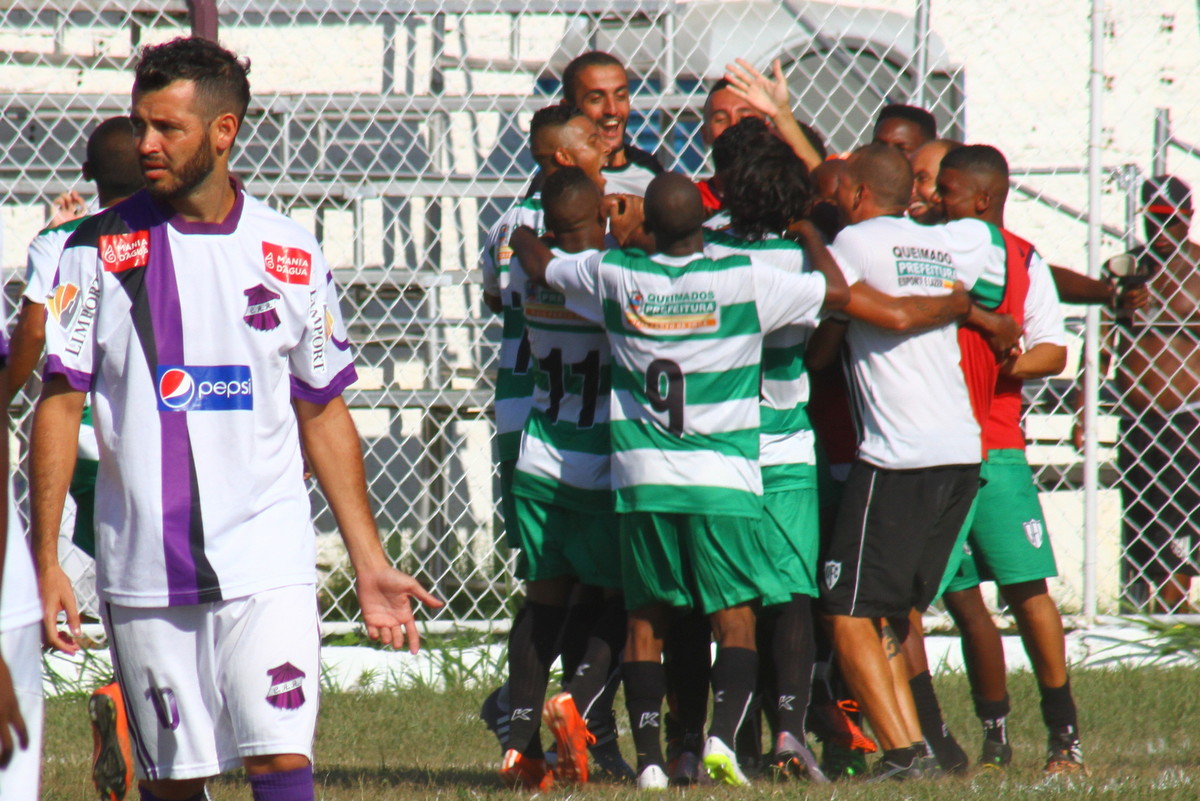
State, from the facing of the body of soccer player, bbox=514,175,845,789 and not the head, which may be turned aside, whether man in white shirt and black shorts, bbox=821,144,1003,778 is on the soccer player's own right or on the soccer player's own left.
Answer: on the soccer player's own right

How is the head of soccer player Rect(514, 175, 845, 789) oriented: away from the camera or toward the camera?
away from the camera

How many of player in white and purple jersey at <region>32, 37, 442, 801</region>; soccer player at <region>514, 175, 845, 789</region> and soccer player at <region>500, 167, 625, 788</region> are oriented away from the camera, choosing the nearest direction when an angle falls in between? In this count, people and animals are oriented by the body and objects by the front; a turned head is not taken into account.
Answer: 2

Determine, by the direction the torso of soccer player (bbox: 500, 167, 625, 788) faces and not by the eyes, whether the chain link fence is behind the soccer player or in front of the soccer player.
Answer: in front

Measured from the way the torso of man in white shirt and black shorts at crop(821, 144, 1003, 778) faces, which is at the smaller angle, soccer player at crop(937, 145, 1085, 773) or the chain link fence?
the chain link fence

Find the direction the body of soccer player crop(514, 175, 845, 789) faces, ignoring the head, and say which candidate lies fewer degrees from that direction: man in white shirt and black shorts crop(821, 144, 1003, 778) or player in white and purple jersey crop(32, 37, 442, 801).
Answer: the man in white shirt and black shorts

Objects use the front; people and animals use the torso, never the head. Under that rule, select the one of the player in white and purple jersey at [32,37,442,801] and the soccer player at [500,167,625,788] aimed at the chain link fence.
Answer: the soccer player

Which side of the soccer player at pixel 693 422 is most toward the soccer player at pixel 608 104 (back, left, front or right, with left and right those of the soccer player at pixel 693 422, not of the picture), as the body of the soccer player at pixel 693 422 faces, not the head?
front

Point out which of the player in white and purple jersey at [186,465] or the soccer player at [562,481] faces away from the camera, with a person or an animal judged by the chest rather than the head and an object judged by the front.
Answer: the soccer player

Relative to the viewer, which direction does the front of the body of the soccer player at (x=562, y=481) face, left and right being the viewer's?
facing away from the viewer

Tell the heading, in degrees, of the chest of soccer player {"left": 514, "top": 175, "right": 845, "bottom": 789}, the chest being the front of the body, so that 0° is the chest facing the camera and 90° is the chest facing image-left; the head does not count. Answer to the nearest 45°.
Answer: approximately 180°

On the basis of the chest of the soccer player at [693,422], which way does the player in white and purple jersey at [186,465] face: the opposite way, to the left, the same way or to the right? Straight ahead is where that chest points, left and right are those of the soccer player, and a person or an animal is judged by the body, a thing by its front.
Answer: the opposite way

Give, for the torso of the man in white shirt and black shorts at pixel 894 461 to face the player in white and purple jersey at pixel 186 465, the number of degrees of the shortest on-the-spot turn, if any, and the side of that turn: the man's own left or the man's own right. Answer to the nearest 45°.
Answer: approximately 90° to the man's own left

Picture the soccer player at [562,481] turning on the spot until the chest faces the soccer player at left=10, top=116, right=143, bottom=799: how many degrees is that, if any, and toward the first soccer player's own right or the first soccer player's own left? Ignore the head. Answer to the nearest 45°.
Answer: approximately 135° to the first soccer player's own left
